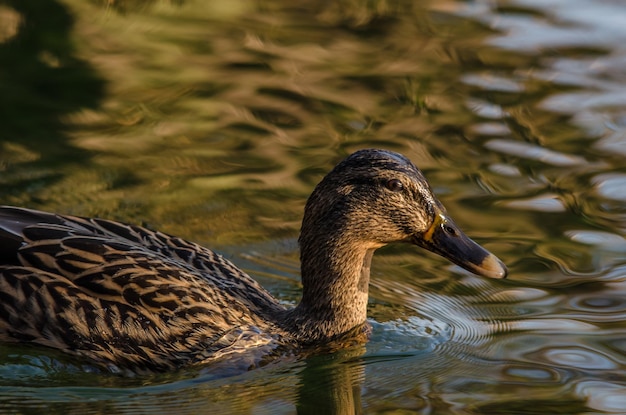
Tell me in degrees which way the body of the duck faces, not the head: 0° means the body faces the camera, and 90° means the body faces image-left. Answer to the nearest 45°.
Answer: approximately 270°
